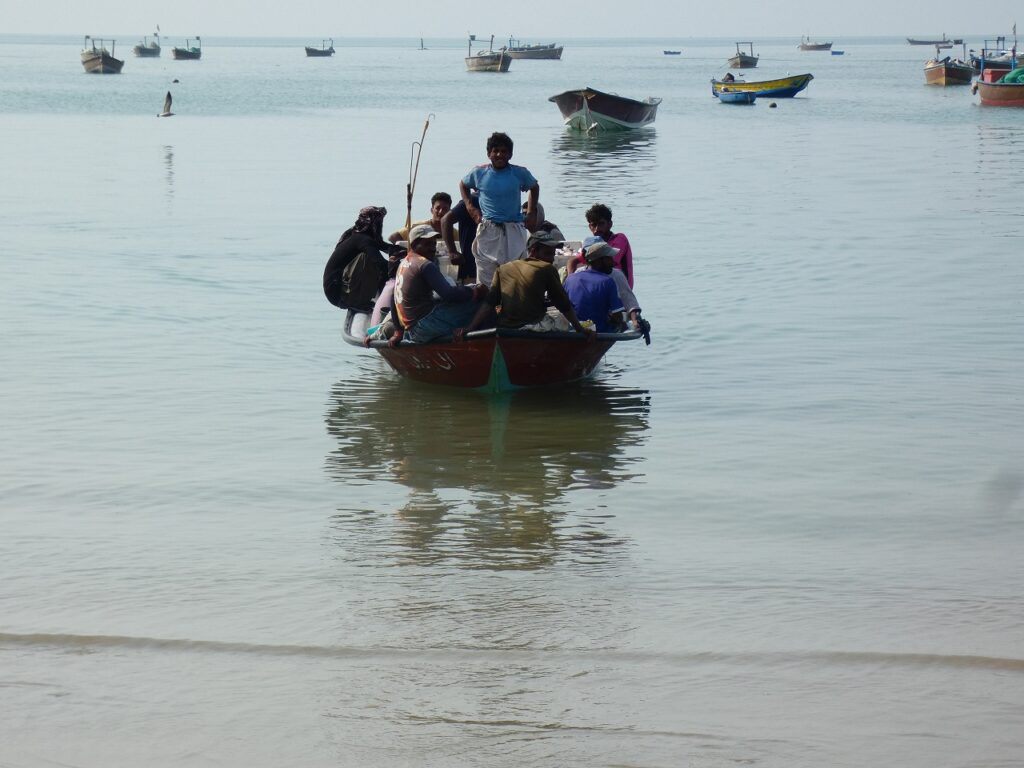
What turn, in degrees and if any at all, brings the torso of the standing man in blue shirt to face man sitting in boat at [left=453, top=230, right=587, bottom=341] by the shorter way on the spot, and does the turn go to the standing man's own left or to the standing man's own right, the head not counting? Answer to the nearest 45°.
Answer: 0° — they already face them

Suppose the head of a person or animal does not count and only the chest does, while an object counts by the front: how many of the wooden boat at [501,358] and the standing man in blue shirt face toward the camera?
2

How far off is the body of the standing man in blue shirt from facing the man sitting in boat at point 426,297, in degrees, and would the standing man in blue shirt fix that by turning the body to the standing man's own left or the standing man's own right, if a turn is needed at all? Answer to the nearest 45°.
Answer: approximately 45° to the standing man's own right

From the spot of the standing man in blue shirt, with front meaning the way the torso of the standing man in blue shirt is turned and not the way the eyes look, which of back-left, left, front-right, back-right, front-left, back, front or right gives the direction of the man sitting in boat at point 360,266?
back-right

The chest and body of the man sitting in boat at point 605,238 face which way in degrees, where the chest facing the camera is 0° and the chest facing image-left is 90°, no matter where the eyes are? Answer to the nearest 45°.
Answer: approximately 45°

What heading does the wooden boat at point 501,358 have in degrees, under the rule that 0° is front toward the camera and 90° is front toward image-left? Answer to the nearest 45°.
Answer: approximately 0°
